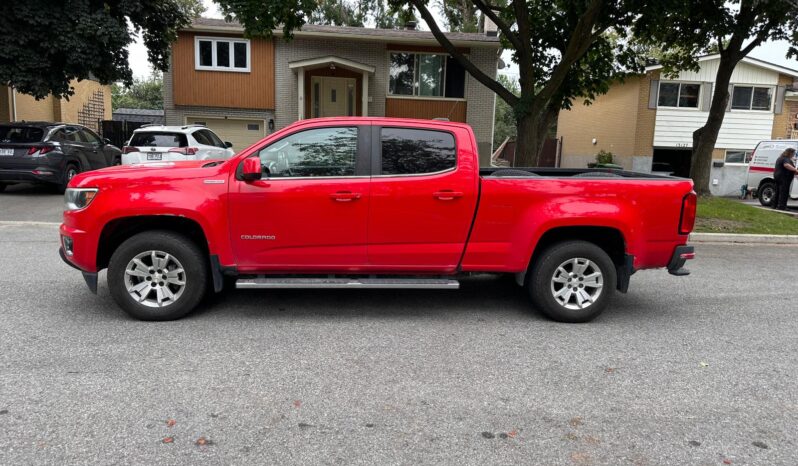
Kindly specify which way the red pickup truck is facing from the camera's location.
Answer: facing to the left of the viewer

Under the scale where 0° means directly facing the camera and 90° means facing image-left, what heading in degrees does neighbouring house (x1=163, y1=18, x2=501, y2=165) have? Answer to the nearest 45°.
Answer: approximately 0°

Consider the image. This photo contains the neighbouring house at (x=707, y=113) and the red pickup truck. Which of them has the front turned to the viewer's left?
the red pickup truck

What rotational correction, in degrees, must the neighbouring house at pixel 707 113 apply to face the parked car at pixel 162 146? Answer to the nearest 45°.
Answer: approximately 90° to its right

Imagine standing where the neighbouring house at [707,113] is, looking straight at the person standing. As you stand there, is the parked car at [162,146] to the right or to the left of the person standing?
right

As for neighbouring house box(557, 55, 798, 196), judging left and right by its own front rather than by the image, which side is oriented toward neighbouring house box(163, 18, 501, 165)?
right

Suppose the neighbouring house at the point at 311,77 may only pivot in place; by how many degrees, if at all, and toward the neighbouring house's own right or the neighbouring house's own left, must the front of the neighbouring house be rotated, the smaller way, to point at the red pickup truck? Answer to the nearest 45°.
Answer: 0° — it already faces it

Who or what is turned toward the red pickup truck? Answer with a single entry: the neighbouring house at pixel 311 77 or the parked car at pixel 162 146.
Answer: the neighbouring house

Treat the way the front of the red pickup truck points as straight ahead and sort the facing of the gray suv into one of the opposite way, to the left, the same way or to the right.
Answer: to the right

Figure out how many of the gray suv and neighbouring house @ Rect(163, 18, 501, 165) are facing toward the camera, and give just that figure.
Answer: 1

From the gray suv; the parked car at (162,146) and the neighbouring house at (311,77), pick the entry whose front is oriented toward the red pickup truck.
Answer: the neighbouring house

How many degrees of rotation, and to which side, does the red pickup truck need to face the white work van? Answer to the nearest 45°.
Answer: approximately 135° to its right

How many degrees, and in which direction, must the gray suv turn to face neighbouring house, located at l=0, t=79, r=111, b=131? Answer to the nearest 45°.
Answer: approximately 45° to its left

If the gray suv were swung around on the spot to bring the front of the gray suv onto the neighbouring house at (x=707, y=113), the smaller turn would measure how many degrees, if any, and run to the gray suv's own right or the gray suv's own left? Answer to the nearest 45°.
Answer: approximately 45° to the gray suv's own right

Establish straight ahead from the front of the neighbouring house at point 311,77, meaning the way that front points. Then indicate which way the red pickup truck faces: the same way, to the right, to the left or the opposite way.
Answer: to the right

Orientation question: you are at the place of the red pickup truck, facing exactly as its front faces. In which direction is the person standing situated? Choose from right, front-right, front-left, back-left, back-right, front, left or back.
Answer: back-right

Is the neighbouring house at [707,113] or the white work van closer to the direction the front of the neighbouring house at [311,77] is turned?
the white work van

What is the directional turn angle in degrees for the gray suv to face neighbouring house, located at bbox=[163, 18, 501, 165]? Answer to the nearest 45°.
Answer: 0° — it already faces it
